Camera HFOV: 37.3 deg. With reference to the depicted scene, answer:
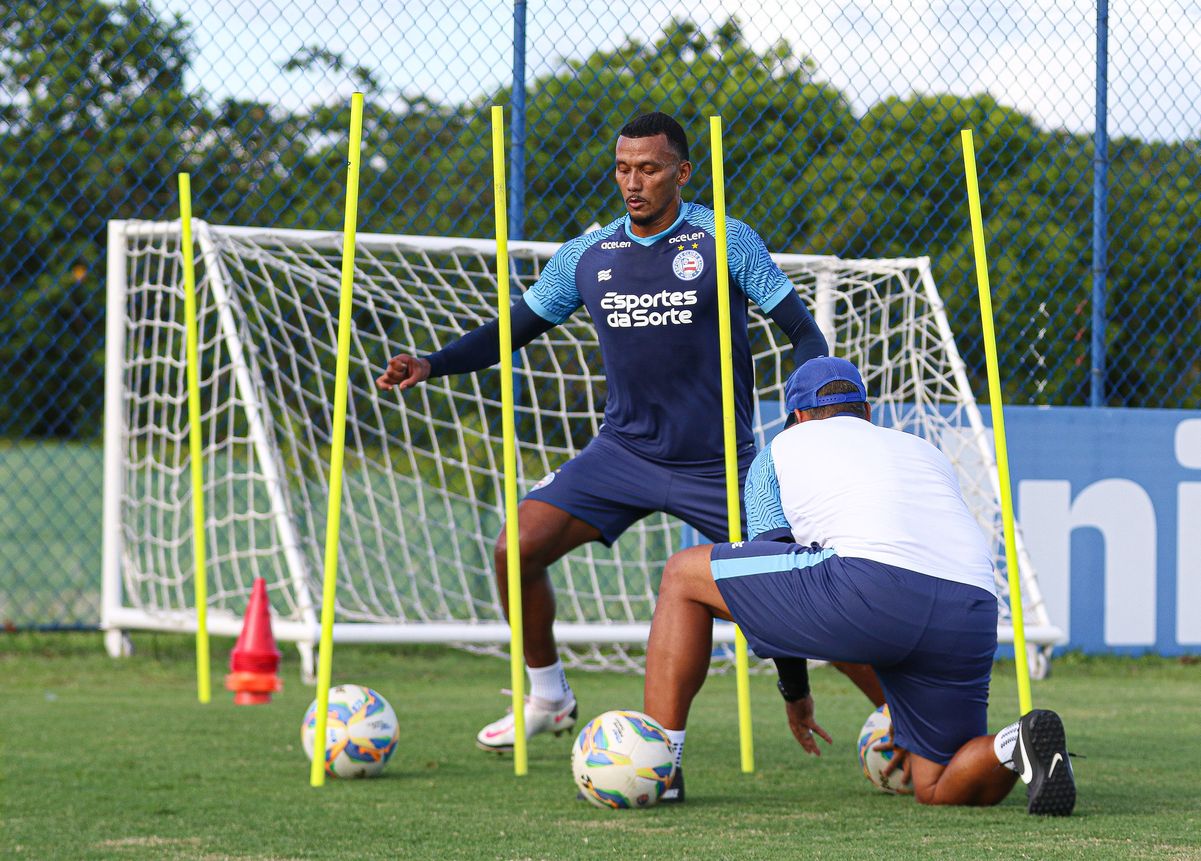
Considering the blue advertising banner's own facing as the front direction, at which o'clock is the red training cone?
The red training cone is roughly at 1 o'clock from the blue advertising banner.

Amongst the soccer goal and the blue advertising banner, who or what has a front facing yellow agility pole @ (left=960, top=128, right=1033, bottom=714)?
the blue advertising banner
